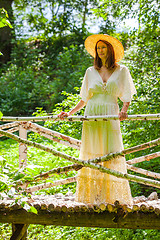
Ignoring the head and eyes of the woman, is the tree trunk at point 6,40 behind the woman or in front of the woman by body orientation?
behind

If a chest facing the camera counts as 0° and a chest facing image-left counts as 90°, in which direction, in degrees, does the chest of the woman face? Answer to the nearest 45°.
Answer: approximately 0°
